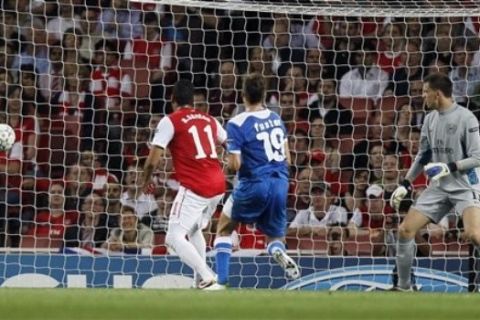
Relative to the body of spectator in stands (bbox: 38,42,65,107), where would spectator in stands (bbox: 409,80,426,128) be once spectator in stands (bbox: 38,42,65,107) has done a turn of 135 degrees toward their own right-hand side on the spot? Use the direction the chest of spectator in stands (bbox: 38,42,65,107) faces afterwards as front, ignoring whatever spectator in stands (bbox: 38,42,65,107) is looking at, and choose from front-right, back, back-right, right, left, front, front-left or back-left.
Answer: back-right

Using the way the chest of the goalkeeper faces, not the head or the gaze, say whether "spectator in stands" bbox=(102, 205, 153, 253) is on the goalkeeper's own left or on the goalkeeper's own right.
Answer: on the goalkeeper's own right

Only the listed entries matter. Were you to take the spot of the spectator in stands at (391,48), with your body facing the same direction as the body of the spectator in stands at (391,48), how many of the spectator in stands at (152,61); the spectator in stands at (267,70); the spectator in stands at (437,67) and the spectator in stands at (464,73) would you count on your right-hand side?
2

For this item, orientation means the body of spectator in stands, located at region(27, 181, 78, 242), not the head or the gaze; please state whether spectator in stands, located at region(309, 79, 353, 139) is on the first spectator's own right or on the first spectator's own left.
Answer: on the first spectator's own left

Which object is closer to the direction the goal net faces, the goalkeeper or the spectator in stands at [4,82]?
the goalkeeper

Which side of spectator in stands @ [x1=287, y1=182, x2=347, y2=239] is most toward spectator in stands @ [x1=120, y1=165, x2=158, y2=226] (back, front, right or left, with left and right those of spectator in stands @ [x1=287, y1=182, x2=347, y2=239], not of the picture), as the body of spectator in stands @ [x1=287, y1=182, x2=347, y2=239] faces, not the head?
right

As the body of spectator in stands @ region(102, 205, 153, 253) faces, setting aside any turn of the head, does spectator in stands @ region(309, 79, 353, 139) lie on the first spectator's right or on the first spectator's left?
on the first spectator's left

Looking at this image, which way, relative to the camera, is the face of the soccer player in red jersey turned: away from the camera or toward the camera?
away from the camera

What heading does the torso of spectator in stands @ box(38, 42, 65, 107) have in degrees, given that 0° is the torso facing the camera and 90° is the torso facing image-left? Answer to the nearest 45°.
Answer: approximately 0°
